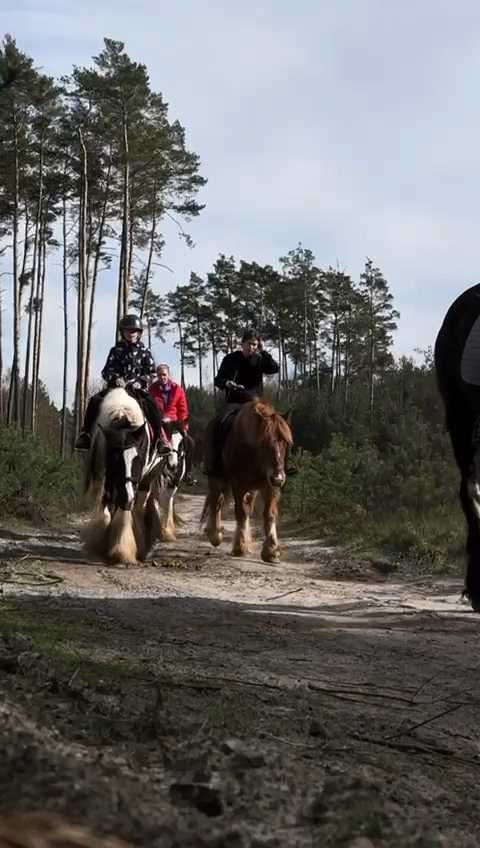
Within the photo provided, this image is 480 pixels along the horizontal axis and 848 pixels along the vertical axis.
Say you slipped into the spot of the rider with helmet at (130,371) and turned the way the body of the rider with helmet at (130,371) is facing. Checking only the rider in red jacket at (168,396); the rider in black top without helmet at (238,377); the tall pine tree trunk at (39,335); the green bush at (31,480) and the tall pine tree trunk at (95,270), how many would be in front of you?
0

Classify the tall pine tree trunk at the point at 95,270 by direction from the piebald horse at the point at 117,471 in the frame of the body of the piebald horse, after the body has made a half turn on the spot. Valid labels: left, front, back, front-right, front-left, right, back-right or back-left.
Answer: front

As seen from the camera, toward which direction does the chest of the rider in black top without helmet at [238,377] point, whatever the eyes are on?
toward the camera

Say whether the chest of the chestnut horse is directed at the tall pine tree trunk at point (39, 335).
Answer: no

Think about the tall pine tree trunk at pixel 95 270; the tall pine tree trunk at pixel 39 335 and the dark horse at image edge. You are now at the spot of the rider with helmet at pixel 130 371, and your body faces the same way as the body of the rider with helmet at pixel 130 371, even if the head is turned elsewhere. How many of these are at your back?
2

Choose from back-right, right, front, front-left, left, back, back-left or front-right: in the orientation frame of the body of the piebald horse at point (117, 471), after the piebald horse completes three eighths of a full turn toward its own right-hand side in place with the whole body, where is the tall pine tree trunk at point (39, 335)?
front-right

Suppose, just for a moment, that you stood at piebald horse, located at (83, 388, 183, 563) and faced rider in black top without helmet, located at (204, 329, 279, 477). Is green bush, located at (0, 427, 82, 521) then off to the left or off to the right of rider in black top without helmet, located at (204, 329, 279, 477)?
left

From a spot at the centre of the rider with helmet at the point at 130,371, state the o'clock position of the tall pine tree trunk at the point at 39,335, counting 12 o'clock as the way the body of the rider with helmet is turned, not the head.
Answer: The tall pine tree trunk is roughly at 6 o'clock from the rider with helmet.

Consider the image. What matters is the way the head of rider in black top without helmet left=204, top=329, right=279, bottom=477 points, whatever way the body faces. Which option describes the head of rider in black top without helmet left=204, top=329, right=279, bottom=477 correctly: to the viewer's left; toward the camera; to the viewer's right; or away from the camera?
toward the camera

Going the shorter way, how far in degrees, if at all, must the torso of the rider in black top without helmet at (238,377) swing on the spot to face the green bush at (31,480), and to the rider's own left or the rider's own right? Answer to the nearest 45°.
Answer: approximately 135° to the rider's own right

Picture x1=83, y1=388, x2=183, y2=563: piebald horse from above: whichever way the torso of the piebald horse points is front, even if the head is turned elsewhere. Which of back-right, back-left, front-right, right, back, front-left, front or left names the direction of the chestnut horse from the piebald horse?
back-left

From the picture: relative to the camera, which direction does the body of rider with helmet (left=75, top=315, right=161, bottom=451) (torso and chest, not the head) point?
toward the camera

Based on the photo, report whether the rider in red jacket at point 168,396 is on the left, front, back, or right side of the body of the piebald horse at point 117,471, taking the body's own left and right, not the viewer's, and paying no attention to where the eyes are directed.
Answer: back

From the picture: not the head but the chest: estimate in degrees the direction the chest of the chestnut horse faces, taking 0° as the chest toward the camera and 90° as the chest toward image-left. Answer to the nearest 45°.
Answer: approximately 315°

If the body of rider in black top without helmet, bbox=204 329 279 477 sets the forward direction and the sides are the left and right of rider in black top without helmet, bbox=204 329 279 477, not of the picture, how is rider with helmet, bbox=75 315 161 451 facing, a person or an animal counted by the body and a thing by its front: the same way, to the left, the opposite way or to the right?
the same way
